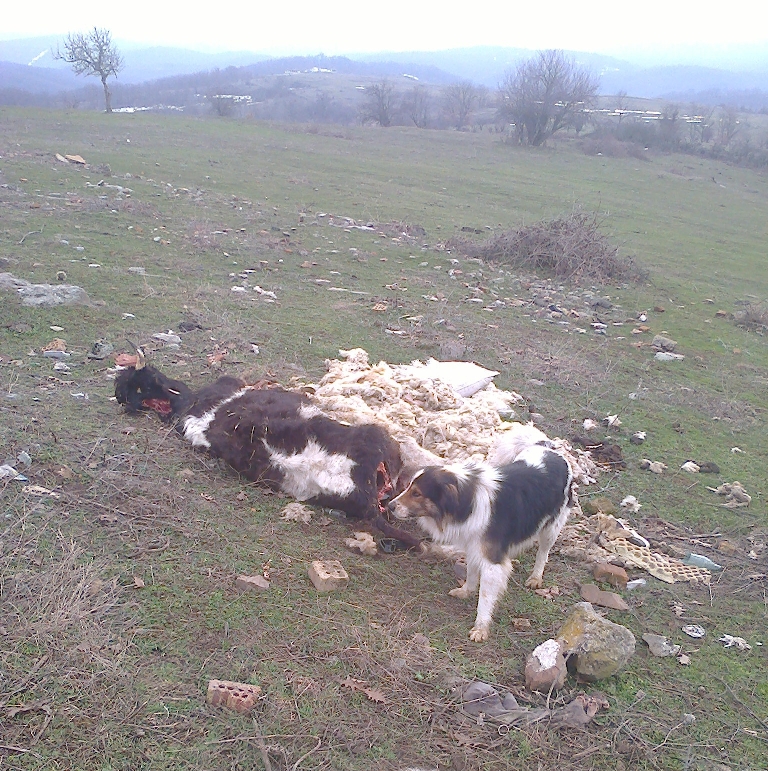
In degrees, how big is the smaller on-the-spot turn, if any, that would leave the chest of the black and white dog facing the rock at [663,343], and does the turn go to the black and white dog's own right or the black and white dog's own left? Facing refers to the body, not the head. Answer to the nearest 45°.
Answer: approximately 135° to the black and white dog's own right

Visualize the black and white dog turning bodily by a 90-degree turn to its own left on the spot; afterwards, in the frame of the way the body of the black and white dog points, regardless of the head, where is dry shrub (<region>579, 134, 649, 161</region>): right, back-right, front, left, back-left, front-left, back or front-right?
back-left

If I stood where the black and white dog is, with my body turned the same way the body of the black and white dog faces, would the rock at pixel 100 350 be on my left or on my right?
on my right

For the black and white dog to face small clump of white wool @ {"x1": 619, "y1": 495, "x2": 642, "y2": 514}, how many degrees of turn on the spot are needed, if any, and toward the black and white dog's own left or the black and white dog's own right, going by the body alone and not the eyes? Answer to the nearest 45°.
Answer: approximately 180°

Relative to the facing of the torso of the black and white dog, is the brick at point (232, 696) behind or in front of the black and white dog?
in front

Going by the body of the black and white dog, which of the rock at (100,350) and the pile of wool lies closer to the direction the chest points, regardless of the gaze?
the rock

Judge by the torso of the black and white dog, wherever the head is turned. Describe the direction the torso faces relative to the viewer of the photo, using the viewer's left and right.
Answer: facing the viewer and to the left of the viewer

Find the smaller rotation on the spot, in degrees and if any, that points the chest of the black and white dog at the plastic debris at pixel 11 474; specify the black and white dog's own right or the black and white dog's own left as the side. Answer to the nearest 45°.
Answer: approximately 45° to the black and white dog's own right

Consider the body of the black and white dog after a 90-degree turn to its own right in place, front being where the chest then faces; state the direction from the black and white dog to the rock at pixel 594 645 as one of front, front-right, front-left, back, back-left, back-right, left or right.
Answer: back

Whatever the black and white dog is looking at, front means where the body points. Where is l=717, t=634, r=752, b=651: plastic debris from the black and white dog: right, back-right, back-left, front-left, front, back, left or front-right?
back-left

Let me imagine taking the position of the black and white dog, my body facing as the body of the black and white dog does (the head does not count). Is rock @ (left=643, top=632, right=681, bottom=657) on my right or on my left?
on my left

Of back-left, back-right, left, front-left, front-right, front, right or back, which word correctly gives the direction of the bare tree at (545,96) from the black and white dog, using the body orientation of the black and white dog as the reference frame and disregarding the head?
back-right

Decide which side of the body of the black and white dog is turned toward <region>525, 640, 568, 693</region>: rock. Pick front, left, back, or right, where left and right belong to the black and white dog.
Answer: left

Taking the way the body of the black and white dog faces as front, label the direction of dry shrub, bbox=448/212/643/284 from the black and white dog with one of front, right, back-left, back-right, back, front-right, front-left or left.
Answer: back-right
